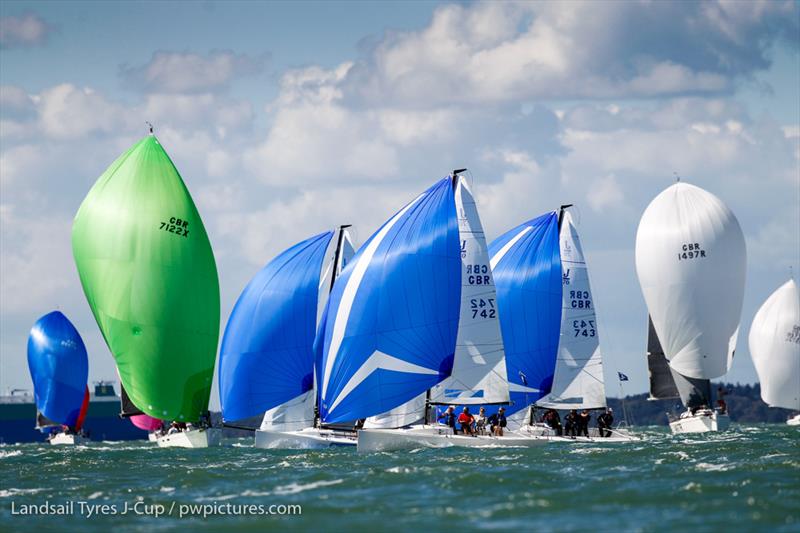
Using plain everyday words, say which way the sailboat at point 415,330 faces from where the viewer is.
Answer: facing to the left of the viewer
